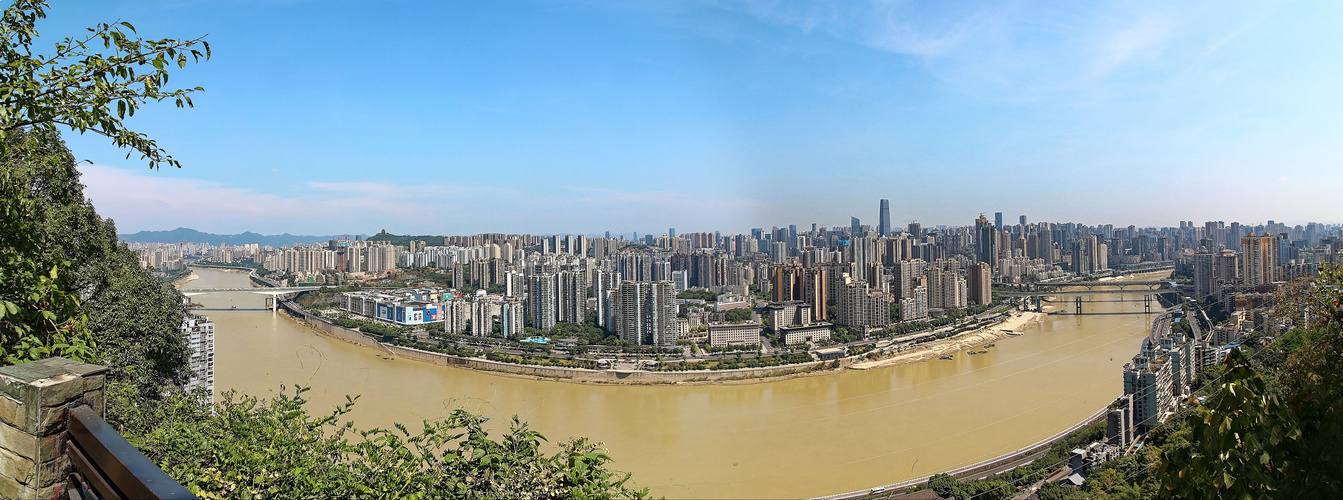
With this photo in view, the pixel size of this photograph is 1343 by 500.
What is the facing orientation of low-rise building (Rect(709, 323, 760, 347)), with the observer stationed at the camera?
facing the viewer

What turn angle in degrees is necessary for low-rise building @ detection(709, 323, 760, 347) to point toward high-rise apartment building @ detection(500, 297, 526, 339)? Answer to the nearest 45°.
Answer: approximately 90° to its right

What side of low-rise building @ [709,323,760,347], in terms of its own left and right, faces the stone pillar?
front

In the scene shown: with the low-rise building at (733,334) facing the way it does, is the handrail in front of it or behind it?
in front

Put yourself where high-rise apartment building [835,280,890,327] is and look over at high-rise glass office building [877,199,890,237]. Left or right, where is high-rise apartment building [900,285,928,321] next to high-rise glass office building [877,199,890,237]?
right

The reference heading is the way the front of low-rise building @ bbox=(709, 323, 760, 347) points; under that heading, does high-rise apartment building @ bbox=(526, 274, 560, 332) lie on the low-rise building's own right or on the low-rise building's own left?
on the low-rise building's own right

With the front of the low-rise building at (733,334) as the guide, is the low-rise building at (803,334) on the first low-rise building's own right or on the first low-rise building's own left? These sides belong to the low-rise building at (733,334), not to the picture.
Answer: on the first low-rise building's own left

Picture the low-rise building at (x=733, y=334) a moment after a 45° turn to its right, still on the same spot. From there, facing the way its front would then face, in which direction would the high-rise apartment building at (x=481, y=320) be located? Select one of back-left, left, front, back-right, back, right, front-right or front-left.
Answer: front-right

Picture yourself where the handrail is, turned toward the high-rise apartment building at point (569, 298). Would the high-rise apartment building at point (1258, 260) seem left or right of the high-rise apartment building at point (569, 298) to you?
right

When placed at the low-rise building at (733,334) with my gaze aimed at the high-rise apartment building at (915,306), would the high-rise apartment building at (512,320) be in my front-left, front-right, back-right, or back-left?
back-left

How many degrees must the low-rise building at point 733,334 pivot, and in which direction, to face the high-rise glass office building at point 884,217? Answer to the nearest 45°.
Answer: approximately 180°

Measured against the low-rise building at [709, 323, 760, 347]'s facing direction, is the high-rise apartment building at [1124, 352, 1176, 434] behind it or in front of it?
in front

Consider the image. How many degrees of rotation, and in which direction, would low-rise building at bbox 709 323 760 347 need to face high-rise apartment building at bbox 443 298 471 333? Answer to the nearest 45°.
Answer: approximately 90° to its right

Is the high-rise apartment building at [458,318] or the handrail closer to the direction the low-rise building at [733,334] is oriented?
the handrail

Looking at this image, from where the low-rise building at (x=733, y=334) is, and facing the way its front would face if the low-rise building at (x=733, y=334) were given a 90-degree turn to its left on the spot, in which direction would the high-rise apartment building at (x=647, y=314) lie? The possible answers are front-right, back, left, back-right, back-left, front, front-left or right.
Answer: back
